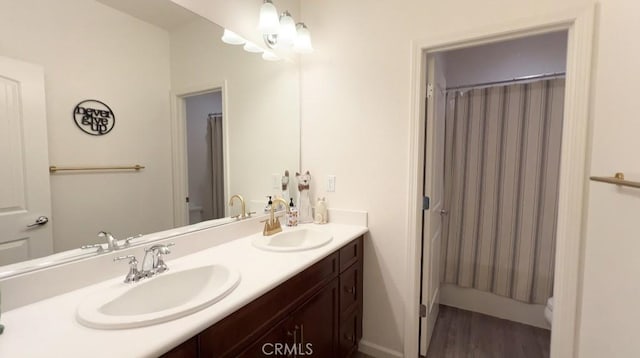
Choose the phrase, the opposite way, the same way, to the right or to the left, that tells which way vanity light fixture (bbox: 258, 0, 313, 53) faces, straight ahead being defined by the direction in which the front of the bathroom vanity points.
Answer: the same way

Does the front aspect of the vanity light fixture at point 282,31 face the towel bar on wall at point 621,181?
yes

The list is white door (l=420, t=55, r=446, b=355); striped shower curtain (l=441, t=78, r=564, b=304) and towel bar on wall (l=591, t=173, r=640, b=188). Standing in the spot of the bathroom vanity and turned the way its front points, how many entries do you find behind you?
0

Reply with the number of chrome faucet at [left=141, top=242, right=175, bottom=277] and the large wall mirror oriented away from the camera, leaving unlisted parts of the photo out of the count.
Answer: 0

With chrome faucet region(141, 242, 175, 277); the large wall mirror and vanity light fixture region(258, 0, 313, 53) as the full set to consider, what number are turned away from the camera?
0

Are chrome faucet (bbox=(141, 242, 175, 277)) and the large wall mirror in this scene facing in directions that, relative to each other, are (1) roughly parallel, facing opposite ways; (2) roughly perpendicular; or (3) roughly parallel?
roughly parallel

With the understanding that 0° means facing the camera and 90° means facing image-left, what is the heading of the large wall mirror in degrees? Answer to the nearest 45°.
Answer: approximately 315°

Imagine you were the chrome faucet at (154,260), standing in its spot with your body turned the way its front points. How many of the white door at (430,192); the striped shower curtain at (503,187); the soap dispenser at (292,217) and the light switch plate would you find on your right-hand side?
0

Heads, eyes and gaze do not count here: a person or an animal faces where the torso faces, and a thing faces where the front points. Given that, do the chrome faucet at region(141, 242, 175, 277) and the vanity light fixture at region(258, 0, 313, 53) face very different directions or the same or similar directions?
same or similar directions

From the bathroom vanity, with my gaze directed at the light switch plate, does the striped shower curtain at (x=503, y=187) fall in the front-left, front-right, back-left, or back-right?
front-right

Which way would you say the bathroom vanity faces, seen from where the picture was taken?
facing the viewer and to the right of the viewer

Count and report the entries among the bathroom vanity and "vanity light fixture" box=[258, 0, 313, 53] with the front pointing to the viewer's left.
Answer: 0

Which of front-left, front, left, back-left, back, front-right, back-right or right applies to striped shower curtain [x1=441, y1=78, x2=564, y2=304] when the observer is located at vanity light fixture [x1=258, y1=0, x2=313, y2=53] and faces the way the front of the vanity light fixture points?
front-left
